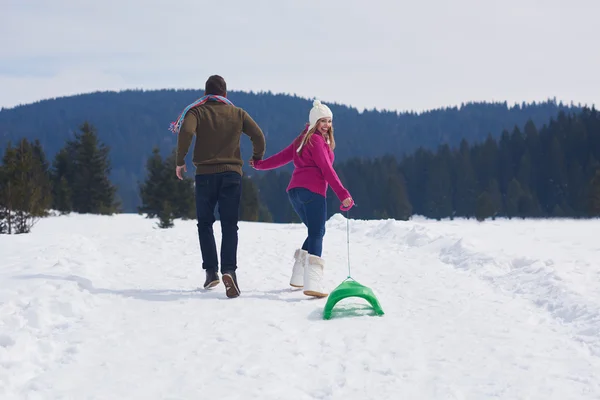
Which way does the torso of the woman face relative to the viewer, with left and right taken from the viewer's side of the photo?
facing away from the viewer and to the right of the viewer

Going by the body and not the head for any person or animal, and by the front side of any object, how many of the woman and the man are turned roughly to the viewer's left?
0

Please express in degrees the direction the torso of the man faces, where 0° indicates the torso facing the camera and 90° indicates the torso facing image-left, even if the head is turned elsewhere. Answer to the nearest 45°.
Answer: approximately 180°

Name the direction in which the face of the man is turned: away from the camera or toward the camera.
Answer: away from the camera

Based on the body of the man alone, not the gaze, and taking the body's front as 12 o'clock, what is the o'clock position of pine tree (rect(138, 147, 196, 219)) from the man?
The pine tree is roughly at 12 o'clock from the man.

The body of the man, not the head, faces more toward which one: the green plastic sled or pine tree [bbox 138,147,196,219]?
the pine tree

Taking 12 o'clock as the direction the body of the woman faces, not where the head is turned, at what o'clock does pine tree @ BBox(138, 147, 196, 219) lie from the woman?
The pine tree is roughly at 10 o'clock from the woman.

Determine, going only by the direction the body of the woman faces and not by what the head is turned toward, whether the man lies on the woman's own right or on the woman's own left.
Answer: on the woman's own left
